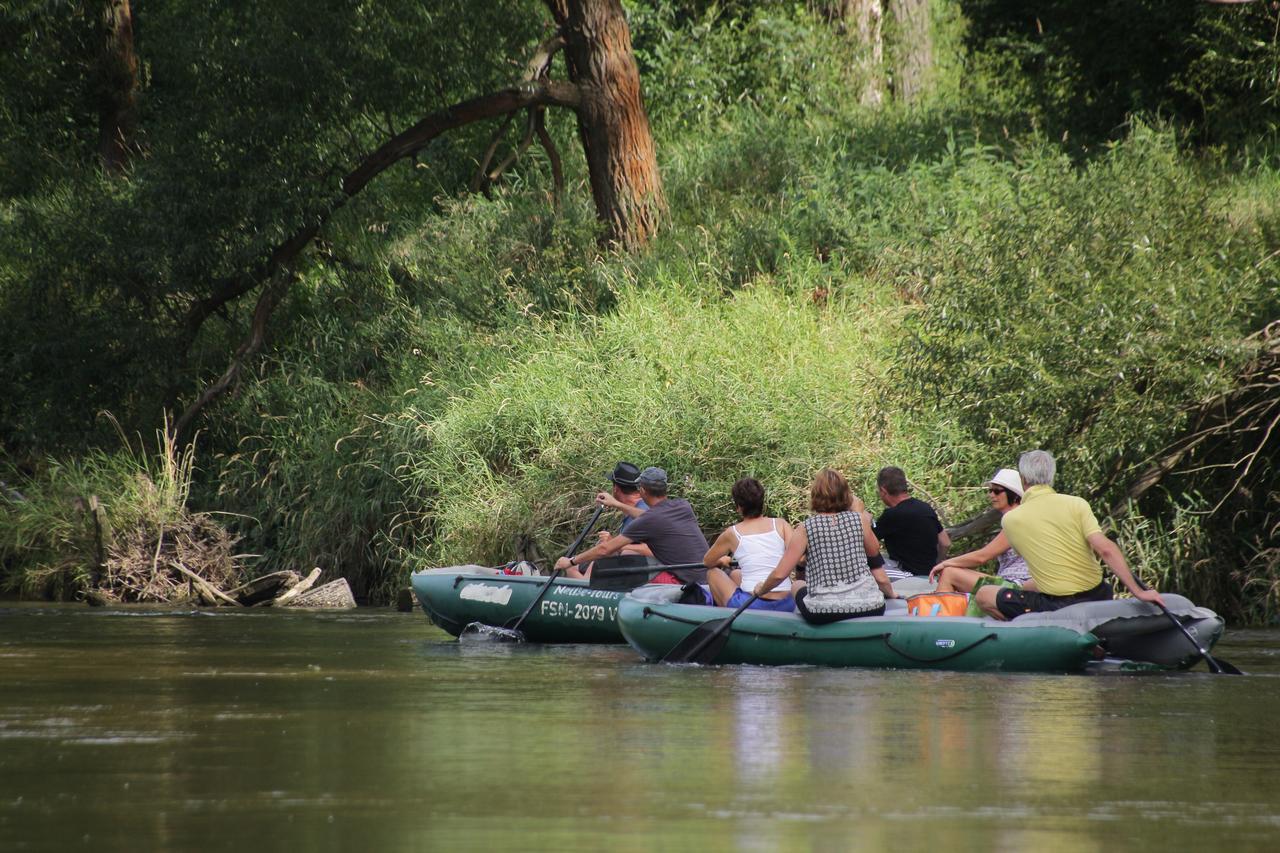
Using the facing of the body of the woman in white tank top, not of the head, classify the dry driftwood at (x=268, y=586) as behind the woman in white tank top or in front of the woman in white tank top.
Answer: in front

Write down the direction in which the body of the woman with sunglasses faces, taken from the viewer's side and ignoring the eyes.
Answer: to the viewer's left

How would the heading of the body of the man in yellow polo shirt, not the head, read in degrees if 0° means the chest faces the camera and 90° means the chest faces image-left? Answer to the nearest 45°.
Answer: approximately 135°

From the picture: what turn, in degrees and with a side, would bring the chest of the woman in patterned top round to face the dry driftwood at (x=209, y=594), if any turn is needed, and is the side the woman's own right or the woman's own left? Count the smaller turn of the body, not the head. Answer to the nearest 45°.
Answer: approximately 45° to the woman's own left

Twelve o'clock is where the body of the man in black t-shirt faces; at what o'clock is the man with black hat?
The man with black hat is roughly at 11 o'clock from the man in black t-shirt.

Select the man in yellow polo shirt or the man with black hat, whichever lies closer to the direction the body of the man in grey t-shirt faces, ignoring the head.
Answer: the man with black hat

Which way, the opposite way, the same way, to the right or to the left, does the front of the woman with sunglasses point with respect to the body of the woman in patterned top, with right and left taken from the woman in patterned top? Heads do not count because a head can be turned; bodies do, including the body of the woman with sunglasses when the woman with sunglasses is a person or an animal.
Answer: to the left

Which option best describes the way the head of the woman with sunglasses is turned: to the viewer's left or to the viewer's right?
to the viewer's left

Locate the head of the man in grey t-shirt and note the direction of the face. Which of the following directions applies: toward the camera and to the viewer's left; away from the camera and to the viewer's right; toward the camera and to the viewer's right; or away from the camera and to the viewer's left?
away from the camera and to the viewer's left

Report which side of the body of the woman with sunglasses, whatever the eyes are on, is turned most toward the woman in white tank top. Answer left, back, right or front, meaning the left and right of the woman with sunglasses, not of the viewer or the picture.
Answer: front

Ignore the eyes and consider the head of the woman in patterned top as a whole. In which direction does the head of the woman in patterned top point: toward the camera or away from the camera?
away from the camera

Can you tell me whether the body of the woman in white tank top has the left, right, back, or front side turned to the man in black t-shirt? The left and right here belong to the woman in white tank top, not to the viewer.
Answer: right

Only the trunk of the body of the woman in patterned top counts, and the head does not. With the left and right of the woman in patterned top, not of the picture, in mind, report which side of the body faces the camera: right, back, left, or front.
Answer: back

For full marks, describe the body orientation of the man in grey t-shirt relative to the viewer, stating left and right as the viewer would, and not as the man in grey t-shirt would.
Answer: facing away from the viewer and to the left of the viewer

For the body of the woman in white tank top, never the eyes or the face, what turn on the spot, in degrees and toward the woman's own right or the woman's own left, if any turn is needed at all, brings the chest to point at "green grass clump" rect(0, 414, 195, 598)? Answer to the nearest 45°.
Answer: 0° — they already face it
